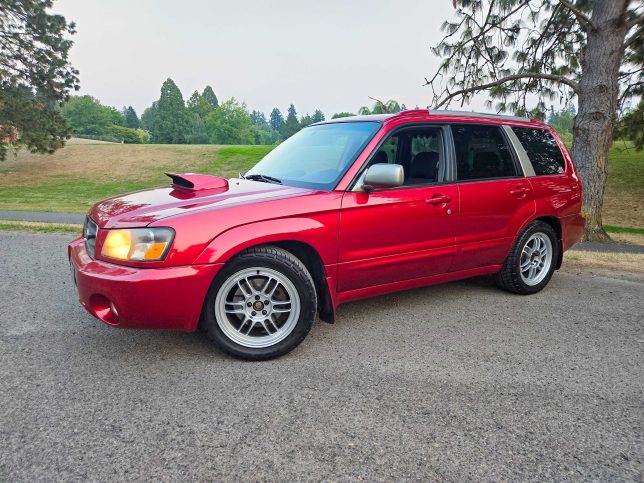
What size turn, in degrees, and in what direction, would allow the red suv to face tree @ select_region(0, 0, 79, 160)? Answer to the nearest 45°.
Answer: approximately 90° to its right

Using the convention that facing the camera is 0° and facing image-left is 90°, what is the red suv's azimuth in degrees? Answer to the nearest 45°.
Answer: approximately 45°

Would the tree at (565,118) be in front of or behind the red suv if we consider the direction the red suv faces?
behind

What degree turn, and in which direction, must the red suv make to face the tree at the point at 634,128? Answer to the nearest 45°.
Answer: approximately 180°

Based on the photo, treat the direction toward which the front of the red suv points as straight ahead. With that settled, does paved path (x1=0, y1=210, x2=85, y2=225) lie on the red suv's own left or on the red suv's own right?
on the red suv's own right

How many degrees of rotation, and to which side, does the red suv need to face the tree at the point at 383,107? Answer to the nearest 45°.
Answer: approximately 135° to its right
